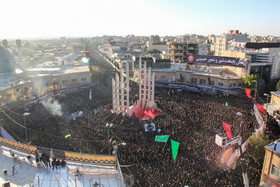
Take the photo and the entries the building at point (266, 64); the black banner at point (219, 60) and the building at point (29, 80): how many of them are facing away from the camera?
0

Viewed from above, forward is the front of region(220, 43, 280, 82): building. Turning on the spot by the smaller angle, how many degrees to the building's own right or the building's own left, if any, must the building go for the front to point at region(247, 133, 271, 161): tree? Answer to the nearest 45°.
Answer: approximately 45° to the building's own left

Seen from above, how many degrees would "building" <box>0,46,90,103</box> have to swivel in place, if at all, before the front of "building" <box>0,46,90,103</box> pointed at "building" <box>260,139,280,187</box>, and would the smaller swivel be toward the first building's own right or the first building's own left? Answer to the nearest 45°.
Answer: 0° — it already faces it

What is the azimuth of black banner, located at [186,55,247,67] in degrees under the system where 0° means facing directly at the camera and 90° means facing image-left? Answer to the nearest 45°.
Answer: approximately 0°

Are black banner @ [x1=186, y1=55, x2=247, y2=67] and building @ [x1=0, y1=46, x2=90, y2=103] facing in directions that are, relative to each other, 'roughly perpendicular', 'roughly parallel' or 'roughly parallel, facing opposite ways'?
roughly perpendicular

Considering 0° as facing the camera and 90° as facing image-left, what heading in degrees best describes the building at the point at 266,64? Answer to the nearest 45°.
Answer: approximately 45°

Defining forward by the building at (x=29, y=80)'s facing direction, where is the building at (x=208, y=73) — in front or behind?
in front

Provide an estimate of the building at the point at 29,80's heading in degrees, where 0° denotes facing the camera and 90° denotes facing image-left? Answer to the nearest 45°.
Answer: approximately 315°

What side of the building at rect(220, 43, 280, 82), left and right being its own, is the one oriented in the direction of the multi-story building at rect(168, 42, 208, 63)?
right

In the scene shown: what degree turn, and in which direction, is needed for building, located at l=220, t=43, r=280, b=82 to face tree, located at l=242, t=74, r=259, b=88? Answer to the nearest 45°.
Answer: approximately 45° to its left

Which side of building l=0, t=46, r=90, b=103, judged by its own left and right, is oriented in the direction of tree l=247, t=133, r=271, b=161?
front

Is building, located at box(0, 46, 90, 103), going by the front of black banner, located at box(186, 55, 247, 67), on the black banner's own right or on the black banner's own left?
on the black banner's own right

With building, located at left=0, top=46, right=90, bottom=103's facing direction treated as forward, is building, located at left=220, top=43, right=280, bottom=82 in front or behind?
in front

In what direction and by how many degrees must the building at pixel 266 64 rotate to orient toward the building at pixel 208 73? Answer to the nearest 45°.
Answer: approximately 45° to its right

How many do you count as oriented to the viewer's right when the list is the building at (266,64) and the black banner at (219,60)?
0
